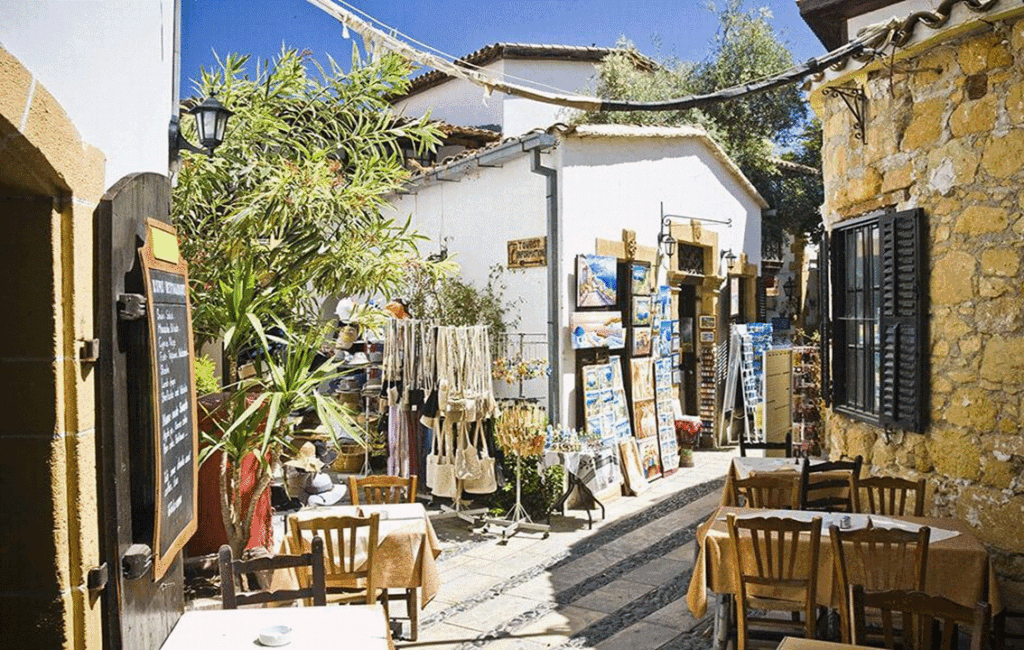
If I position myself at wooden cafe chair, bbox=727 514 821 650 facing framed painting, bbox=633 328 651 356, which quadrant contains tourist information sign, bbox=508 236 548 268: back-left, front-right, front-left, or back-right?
front-left

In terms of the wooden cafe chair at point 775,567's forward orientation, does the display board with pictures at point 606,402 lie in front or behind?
in front

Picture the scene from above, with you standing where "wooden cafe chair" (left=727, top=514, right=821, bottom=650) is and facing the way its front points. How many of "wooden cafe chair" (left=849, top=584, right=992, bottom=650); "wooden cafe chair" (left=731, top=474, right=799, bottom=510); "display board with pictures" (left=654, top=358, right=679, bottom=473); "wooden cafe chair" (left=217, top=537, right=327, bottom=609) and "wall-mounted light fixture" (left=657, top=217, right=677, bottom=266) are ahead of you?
3

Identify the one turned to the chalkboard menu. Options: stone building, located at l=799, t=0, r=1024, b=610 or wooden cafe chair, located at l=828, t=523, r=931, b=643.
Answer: the stone building

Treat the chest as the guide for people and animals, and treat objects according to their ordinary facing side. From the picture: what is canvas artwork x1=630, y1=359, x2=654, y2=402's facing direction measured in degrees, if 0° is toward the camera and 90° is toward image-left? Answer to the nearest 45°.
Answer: approximately 315°

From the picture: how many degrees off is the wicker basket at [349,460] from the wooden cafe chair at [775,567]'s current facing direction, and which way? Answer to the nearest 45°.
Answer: approximately 45° to its left

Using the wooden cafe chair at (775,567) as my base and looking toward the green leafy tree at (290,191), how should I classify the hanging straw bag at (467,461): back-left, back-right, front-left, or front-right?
front-right

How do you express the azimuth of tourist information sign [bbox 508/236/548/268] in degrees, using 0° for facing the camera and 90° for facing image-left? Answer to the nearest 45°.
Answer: approximately 45°

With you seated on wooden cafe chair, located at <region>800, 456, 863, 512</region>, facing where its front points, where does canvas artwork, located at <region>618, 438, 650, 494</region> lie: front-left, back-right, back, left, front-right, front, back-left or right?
front-left

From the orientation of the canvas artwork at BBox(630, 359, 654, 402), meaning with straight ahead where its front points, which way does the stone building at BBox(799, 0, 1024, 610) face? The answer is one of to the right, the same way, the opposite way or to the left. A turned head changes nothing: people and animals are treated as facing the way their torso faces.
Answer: to the right

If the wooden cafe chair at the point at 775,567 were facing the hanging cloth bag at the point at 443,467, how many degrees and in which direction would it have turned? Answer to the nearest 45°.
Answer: approximately 45° to its left

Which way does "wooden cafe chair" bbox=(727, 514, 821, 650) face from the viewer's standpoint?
away from the camera

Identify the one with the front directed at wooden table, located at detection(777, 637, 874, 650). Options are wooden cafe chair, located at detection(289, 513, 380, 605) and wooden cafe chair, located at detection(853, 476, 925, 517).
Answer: wooden cafe chair, located at detection(853, 476, 925, 517)

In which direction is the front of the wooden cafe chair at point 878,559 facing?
away from the camera

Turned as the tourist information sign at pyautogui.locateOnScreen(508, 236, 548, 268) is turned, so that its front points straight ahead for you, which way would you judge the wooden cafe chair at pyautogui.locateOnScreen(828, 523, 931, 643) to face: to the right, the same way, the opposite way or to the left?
the opposite way

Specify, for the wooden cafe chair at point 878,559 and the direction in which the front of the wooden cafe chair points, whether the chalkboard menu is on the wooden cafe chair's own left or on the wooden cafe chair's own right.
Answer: on the wooden cafe chair's own left

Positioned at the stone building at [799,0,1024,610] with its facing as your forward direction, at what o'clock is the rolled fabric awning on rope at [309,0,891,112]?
The rolled fabric awning on rope is roughly at 1 o'clock from the stone building.

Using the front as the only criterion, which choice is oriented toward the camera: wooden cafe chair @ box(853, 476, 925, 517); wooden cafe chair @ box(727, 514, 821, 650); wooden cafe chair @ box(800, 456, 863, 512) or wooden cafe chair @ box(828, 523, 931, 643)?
wooden cafe chair @ box(853, 476, 925, 517)
